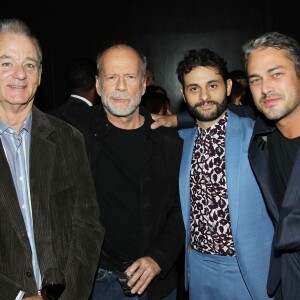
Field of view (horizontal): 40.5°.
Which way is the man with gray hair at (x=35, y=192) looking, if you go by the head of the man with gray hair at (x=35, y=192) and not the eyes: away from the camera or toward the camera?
toward the camera

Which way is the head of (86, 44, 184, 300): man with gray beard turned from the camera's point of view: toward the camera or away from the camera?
toward the camera

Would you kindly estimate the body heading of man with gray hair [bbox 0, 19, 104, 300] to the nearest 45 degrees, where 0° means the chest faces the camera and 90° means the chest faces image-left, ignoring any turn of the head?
approximately 0°

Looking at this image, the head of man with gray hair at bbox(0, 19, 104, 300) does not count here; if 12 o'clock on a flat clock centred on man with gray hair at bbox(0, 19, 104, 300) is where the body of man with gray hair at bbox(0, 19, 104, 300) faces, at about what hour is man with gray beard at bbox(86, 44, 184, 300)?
man with gray beard at bbox(86, 44, 184, 300) is roughly at 8 o'clock from man with gray hair at bbox(0, 19, 104, 300).
